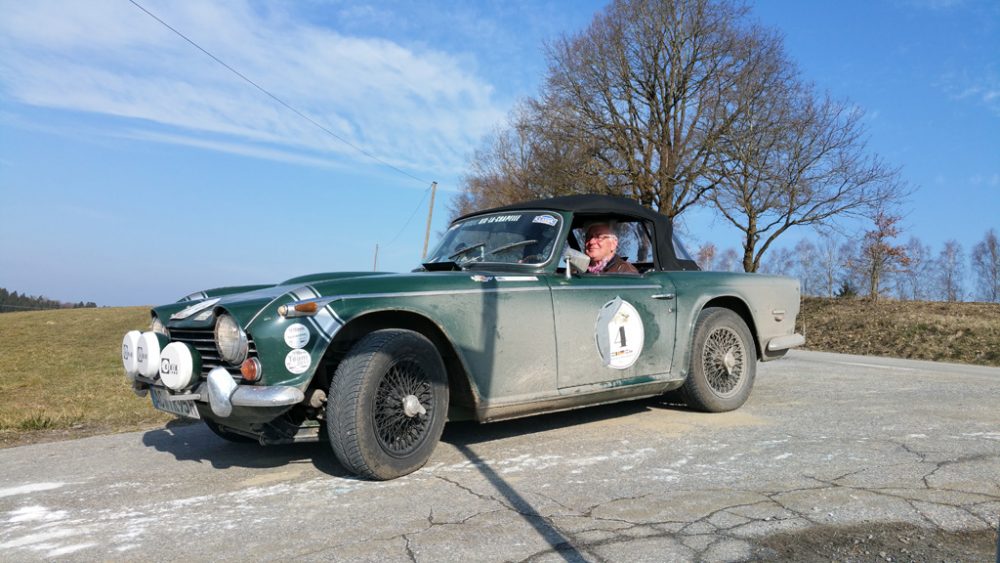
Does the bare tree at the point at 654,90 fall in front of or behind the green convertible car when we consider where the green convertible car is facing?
behind

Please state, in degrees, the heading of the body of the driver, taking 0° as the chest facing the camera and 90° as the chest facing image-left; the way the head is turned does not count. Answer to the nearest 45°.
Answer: approximately 45°

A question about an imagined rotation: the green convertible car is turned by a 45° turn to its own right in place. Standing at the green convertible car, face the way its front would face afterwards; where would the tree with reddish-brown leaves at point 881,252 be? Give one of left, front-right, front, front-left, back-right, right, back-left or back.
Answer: back-right

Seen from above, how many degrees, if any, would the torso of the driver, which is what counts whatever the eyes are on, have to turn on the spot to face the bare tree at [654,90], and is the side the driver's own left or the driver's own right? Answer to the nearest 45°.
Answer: approximately 135° to the driver's own right
